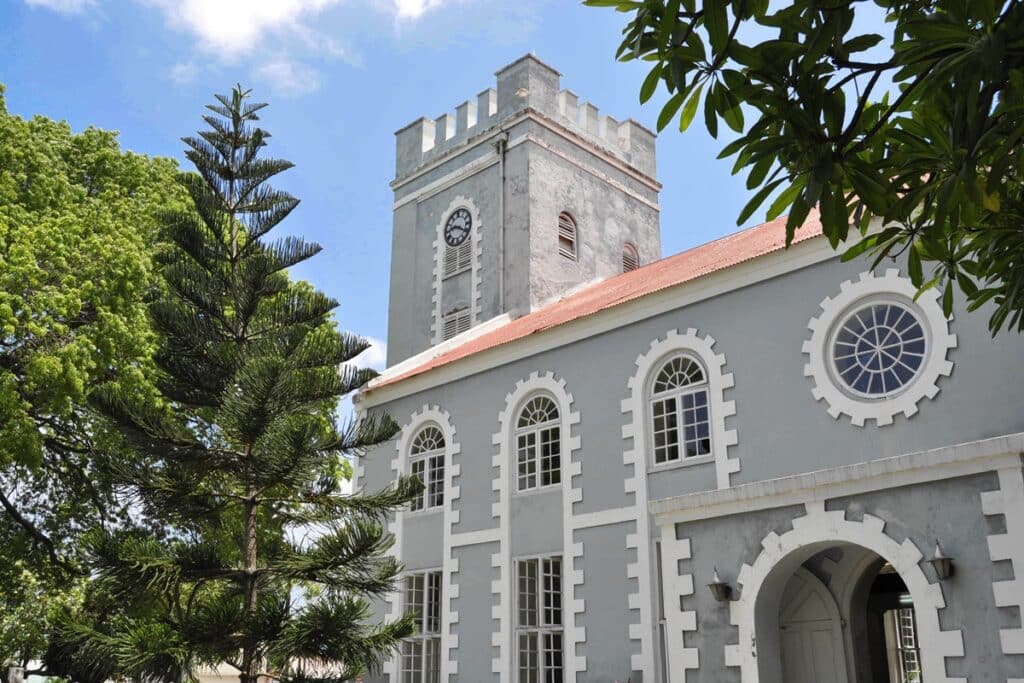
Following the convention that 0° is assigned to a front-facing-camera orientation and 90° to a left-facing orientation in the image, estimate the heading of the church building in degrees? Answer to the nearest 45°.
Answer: approximately 45°

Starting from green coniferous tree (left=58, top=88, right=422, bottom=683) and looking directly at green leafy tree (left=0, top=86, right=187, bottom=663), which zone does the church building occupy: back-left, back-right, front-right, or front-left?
back-right

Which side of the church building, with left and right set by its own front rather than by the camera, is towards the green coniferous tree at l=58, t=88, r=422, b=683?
front

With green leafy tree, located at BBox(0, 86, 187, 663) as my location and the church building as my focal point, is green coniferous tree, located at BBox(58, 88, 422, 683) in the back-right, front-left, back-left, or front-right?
front-right

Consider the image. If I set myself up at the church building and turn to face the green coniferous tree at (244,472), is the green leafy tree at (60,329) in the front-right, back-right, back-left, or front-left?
front-right

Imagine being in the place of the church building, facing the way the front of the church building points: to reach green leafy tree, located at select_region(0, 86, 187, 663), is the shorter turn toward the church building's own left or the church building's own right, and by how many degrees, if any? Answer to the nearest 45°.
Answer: approximately 45° to the church building's own right

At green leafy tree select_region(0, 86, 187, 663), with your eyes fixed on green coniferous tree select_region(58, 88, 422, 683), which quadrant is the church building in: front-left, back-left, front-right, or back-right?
front-left
